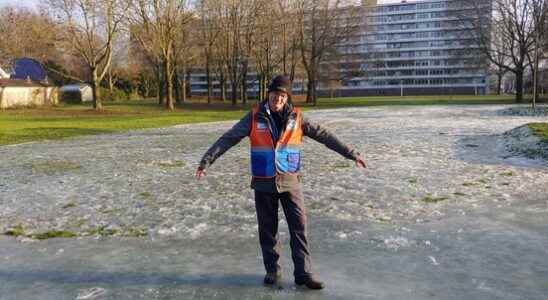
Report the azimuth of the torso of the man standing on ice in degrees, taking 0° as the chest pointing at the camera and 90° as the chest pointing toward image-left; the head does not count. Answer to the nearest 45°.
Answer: approximately 0°

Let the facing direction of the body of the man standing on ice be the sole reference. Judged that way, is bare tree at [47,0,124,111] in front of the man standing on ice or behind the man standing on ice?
behind

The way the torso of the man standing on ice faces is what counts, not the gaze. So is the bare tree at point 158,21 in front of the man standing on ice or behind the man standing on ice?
behind
